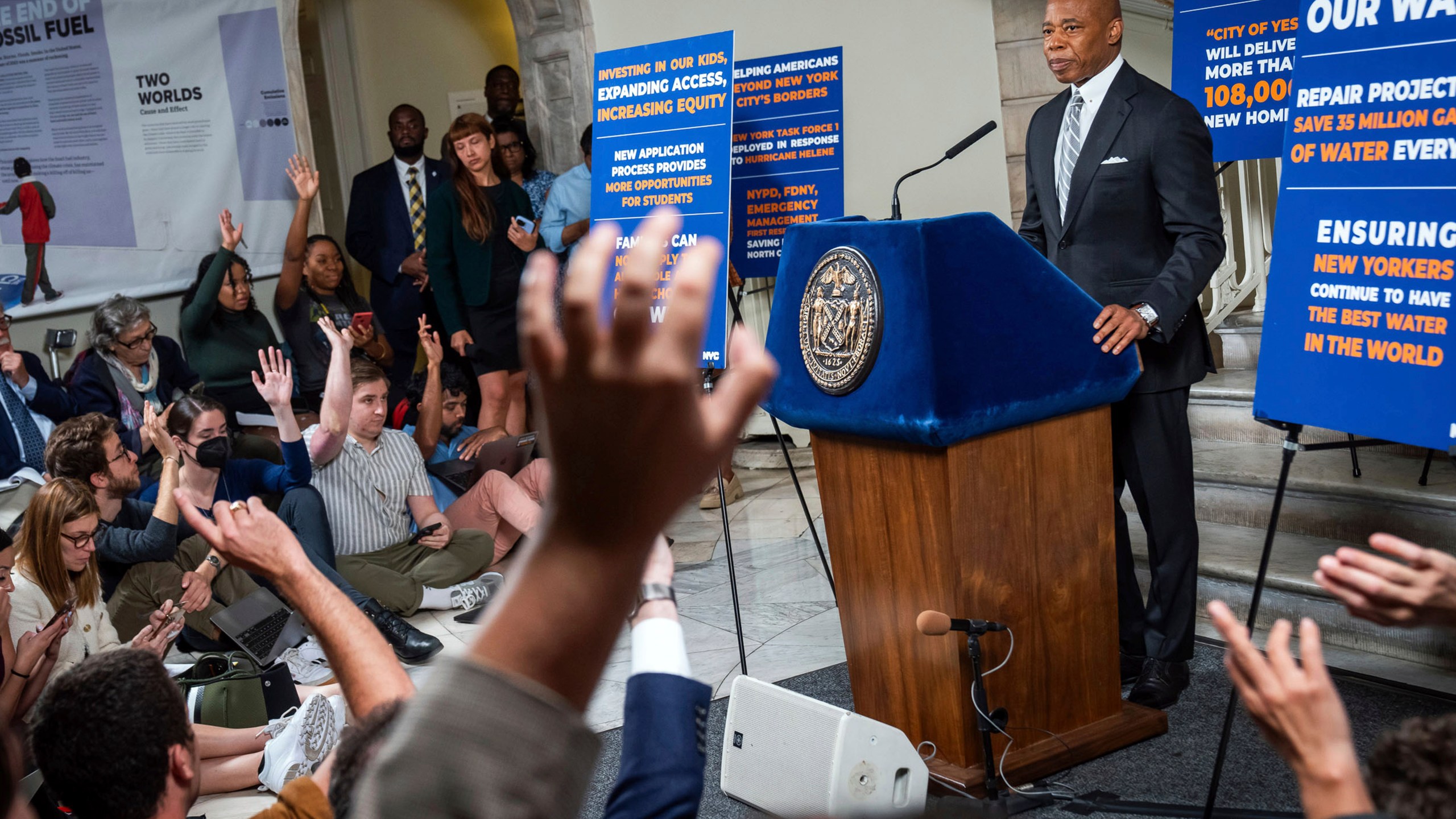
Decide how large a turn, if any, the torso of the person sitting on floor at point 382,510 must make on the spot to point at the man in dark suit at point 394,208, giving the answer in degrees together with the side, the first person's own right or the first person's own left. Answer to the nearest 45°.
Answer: approximately 135° to the first person's own left

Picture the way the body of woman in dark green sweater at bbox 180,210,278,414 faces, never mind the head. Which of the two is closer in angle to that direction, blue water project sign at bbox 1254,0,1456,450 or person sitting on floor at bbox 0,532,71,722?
the blue water project sign

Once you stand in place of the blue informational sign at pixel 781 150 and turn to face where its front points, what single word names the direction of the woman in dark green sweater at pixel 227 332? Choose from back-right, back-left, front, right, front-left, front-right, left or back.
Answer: front-right

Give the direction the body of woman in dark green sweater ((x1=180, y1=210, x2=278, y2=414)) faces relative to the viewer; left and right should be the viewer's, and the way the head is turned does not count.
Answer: facing the viewer and to the right of the viewer

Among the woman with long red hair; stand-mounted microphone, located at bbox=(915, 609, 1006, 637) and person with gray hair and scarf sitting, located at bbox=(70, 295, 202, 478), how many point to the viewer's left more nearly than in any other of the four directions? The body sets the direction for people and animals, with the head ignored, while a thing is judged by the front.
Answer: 1

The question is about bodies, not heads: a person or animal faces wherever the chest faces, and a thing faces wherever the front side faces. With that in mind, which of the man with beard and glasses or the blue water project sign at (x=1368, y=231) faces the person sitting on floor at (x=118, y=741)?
the blue water project sign

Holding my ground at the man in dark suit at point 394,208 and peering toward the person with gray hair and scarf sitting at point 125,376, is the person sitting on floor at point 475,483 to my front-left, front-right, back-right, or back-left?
front-left

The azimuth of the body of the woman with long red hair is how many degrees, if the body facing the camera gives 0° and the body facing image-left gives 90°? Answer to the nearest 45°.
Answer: approximately 315°

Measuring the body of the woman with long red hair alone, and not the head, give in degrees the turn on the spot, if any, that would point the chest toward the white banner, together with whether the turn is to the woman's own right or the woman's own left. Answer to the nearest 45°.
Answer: approximately 135° to the woman's own right

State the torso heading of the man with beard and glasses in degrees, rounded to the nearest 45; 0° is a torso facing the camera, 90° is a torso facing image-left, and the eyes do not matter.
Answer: approximately 270°

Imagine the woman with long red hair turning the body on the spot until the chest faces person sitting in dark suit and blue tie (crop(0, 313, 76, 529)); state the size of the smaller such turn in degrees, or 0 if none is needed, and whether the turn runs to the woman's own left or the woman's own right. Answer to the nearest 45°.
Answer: approximately 90° to the woman's own right

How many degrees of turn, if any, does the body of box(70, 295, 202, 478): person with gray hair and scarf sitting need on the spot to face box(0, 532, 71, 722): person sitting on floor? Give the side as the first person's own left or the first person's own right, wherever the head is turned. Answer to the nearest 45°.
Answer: approximately 45° to the first person's own right

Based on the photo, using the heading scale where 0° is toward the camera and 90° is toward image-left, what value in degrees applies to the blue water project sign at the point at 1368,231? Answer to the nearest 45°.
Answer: approximately 45°

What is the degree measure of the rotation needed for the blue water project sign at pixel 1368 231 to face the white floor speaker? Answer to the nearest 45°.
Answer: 0° — it already faces it

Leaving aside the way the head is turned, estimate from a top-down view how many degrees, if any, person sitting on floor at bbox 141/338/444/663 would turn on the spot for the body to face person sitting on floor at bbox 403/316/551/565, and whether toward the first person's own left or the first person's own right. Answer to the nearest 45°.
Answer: approximately 90° to the first person's own left

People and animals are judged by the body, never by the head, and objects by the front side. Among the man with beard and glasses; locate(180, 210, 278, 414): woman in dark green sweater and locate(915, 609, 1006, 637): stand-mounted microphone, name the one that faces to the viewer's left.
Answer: the stand-mounted microphone

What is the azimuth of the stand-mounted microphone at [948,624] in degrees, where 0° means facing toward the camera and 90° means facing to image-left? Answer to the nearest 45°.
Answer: approximately 90°

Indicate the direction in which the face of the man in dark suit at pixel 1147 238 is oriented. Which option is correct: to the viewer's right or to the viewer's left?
to the viewer's left

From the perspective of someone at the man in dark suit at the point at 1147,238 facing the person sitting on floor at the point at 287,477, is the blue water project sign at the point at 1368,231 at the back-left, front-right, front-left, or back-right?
back-left

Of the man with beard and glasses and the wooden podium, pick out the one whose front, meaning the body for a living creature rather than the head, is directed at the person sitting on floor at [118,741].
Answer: the wooden podium
